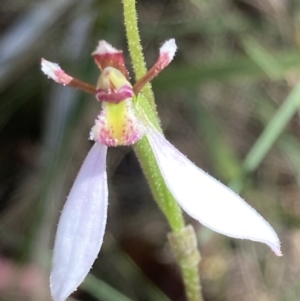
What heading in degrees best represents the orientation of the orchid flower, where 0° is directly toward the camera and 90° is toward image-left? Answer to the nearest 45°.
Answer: approximately 0°
